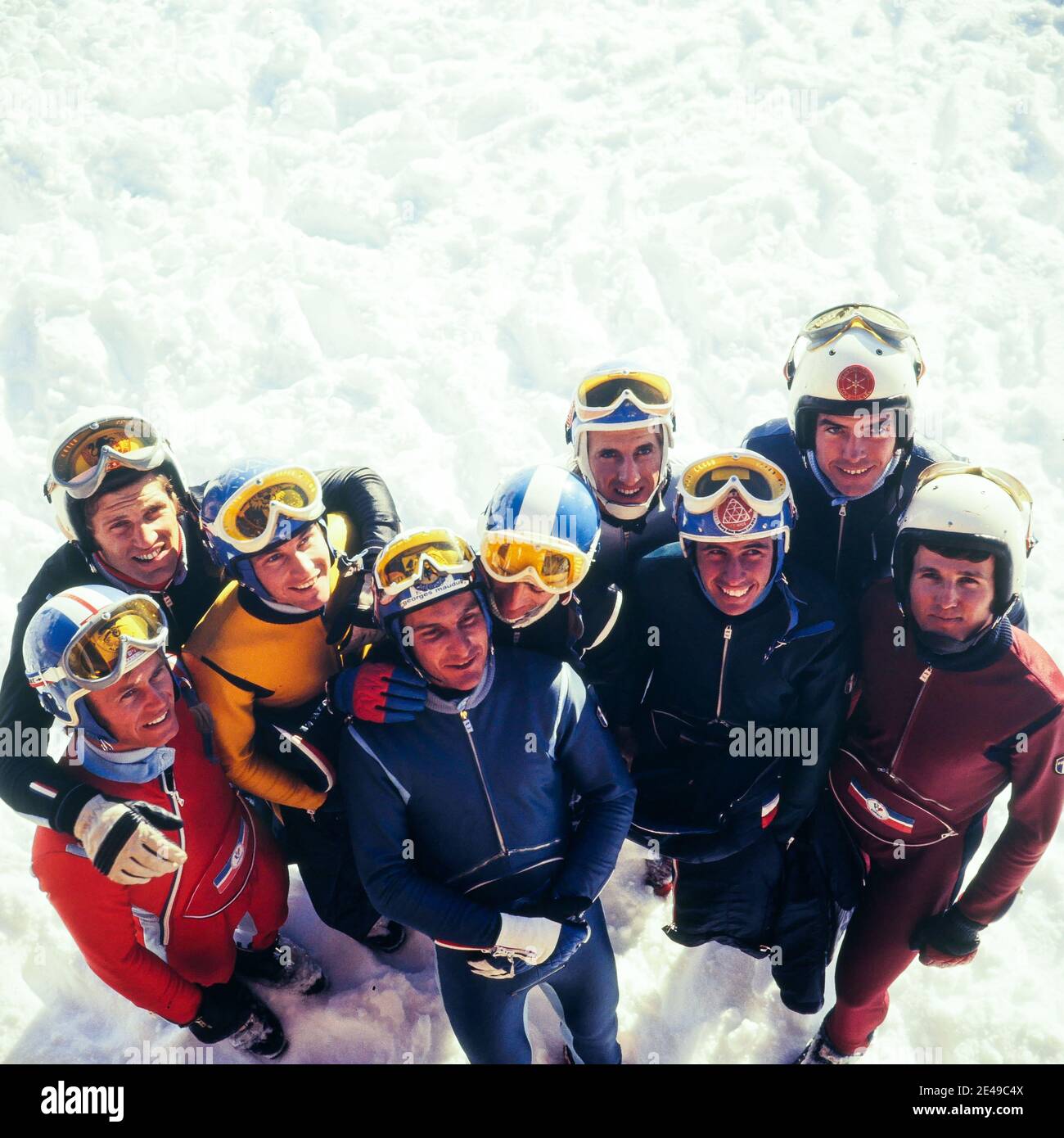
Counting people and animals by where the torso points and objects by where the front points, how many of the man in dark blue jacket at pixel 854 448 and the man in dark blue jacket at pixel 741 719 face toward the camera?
2

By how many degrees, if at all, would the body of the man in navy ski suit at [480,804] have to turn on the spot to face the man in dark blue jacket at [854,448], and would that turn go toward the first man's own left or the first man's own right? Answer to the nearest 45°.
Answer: approximately 135° to the first man's own left

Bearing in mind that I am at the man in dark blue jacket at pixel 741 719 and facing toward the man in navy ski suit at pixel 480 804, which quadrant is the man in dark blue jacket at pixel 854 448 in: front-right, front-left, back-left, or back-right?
back-right

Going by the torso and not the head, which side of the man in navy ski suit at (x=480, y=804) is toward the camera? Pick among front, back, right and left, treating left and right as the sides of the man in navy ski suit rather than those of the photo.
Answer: front

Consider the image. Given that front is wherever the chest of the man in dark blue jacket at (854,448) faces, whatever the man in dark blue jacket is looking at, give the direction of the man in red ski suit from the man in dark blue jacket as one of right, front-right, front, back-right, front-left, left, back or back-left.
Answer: front-right

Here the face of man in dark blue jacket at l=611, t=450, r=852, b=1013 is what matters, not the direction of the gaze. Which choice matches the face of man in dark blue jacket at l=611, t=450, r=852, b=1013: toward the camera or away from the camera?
toward the camera

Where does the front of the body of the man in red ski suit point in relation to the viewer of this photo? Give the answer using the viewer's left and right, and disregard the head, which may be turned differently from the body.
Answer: facing the viewer and to the right of the viewer

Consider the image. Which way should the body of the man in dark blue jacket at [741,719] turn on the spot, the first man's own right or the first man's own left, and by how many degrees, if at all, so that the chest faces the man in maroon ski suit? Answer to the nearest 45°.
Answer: approximately 90° to the first man's own left

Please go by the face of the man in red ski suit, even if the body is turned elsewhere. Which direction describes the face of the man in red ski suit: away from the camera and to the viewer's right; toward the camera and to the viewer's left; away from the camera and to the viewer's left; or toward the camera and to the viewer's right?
toward the camera and to the viewer's right

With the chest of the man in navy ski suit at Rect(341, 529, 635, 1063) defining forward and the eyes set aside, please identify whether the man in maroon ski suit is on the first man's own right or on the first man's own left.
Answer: on the first man's own left

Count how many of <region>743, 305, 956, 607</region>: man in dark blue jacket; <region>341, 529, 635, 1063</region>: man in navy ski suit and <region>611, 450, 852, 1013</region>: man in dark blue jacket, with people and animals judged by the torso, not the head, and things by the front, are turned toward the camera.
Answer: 3

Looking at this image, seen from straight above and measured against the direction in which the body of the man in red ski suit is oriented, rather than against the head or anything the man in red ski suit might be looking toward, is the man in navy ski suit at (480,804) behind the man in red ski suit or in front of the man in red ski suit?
in front

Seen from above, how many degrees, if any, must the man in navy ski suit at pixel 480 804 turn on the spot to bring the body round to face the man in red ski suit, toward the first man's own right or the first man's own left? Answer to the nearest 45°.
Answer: approximately 90° to the first man's own right

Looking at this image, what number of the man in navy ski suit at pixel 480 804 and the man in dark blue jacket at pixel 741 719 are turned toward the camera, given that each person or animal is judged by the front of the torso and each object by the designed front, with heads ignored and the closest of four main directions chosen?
2

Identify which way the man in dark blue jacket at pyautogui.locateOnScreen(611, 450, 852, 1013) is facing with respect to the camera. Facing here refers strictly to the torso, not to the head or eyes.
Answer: toward the camera

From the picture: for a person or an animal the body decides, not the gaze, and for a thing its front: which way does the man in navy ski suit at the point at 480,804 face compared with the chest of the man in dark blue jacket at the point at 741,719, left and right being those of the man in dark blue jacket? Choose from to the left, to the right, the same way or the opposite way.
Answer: the same way
